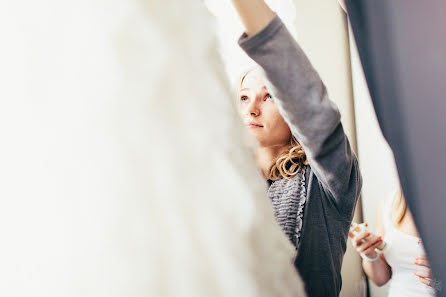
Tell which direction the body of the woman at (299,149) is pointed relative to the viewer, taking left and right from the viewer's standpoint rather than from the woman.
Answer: facing the viewer and to the left of the viewer

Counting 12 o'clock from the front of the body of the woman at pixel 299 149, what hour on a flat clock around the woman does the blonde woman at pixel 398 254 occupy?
The blonde woman is roughly at 5 o'clock from the woman.

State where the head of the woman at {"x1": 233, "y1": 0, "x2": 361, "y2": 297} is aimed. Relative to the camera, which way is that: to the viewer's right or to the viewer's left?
to the viewer's left
